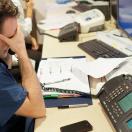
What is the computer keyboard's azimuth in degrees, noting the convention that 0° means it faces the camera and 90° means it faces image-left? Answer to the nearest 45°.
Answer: approximately 45°

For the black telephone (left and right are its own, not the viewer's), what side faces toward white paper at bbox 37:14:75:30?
right

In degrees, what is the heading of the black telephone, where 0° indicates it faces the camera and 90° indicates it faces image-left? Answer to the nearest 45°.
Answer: approximately 45°
